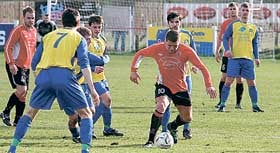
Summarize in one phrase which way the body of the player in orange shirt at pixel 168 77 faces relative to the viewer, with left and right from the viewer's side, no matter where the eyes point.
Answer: facing the viewer

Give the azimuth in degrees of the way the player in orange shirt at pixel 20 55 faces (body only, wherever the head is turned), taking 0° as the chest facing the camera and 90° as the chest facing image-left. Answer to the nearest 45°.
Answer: approximately 315°

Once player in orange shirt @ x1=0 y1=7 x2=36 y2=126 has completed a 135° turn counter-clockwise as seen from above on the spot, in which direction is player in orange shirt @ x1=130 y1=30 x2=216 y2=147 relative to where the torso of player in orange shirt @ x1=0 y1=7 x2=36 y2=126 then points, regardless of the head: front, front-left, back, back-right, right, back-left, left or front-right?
back-right
